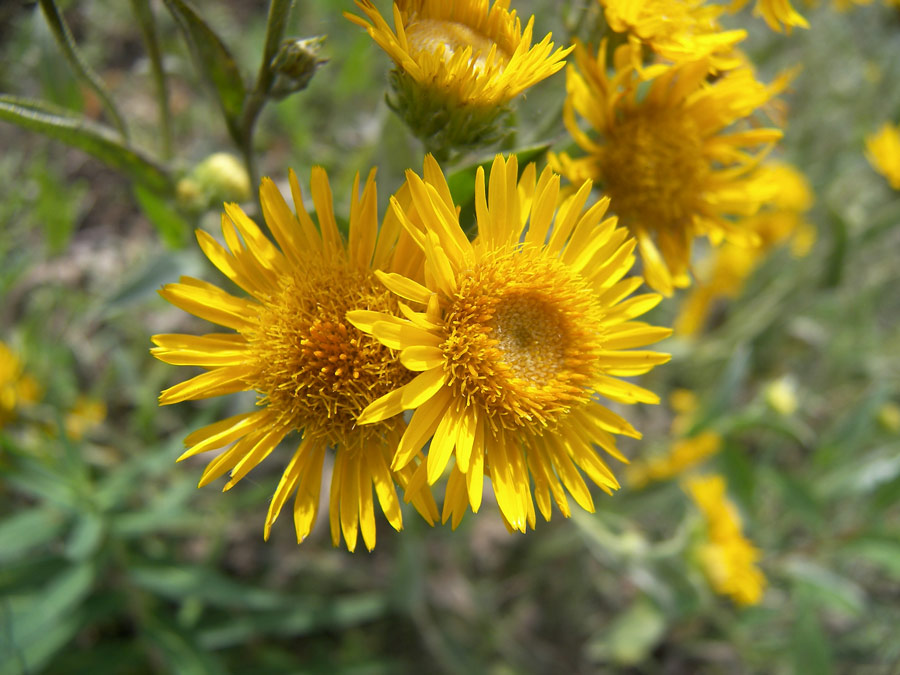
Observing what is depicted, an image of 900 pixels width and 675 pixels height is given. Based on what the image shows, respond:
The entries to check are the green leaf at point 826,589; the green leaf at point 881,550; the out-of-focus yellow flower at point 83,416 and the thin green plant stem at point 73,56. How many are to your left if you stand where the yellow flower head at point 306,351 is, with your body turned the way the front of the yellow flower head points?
2

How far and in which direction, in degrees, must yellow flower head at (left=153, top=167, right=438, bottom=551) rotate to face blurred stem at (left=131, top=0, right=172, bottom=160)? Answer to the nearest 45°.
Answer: approximately 180°

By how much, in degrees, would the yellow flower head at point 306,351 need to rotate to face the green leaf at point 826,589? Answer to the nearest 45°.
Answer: approximately 90° to its left

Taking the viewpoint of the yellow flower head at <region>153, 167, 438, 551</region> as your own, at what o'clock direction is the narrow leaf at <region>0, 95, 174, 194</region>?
The narrow leaf is roughly at 5 o'clock from the yellow flower head.

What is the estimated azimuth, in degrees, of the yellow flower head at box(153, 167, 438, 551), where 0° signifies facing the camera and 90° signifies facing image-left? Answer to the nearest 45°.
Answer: approximately 0°
